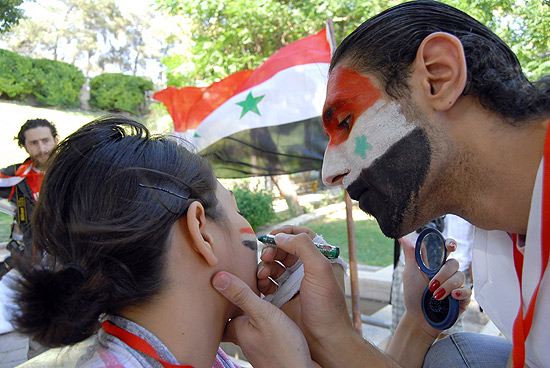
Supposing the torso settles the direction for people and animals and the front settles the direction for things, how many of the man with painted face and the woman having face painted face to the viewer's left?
1

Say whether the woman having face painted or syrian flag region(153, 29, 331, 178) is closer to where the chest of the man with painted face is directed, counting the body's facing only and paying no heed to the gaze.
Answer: the woman having face painted

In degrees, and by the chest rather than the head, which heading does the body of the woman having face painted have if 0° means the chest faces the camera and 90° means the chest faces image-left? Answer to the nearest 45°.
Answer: approximately 225°

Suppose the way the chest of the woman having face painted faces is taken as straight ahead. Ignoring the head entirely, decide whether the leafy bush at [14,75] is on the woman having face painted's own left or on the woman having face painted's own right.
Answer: on the woman having face painted's own left

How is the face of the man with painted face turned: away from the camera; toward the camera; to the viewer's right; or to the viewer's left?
to the viewer's left

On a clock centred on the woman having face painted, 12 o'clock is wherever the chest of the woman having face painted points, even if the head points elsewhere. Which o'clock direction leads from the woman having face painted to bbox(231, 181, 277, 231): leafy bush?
The leafy bush is roughly at 11 o'clock from the woman having face painted.

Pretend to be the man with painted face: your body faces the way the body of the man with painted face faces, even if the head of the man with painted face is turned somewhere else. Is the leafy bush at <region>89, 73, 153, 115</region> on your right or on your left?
on your right

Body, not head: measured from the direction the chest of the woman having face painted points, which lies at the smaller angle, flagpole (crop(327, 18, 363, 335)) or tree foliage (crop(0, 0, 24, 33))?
the flagpole

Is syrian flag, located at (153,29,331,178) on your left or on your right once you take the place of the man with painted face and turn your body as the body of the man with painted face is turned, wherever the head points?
on your right

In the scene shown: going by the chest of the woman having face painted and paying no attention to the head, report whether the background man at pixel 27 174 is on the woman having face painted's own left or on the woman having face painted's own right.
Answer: on the woman having face painted's own left

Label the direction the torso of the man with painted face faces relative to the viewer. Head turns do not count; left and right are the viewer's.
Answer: facing to the left of the viewer

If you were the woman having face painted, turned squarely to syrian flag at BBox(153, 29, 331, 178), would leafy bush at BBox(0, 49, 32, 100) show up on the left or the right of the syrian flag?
left

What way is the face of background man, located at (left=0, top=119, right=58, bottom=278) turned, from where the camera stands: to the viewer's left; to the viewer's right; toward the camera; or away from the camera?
toward the camera
